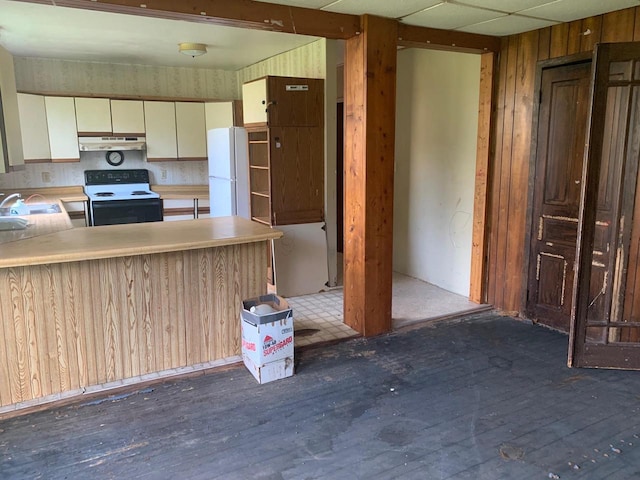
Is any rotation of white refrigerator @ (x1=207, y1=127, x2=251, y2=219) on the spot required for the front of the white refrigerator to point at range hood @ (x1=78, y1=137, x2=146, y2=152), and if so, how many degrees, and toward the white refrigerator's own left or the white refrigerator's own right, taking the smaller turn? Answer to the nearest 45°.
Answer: approximately 90° to the white refrigerator's own right

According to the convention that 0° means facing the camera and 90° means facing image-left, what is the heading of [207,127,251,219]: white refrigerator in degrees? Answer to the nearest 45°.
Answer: approximately 45°

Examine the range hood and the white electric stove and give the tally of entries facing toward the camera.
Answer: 2

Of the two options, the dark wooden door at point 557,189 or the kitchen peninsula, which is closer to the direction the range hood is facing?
the kitchen peninsula

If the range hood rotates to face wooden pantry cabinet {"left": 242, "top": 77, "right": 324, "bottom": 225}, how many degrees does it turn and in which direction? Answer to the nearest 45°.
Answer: approximately 45° to its left

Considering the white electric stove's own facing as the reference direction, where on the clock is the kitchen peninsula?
The kitchen peninsula is roughly at 12 o'clock from the white electric stove.

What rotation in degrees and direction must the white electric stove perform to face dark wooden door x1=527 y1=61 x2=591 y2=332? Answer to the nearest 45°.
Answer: approximately 45° to its left

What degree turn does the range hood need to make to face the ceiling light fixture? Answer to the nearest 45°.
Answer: approximately 45° to its left
